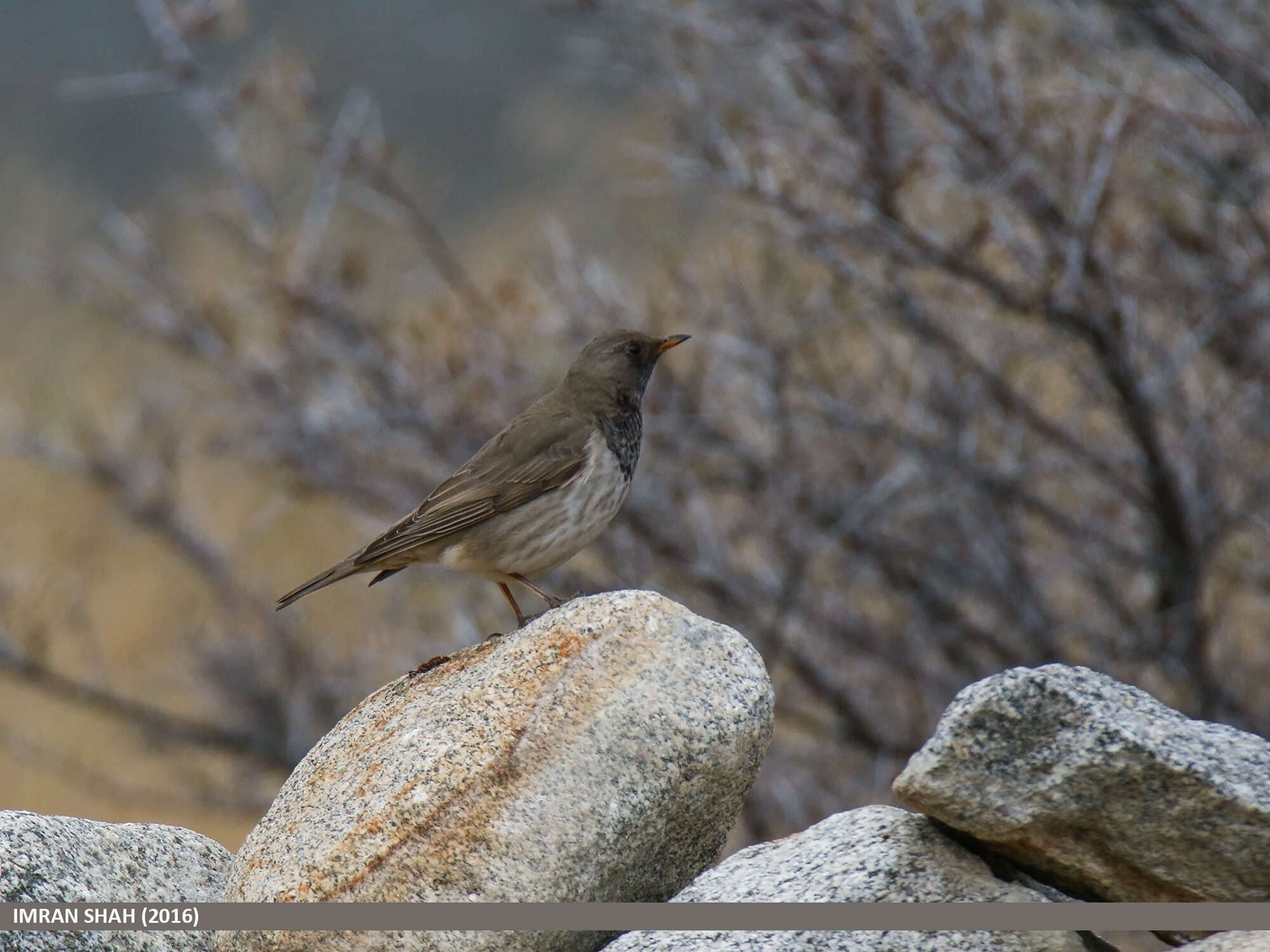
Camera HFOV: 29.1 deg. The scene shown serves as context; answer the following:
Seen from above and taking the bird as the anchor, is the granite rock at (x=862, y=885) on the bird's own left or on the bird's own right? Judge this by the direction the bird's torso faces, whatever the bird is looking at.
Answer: on the bird's own right

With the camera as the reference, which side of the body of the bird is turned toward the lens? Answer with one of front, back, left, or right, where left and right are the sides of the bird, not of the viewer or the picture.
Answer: right

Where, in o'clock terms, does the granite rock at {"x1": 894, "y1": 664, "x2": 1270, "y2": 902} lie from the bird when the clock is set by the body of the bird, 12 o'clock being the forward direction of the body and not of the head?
The granite rock is roughly at 12 o'clock from the bird.
